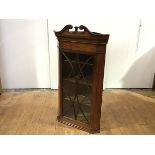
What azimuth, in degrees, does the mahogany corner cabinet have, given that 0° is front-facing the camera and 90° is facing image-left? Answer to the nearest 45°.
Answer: approximately 45°
